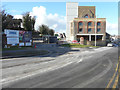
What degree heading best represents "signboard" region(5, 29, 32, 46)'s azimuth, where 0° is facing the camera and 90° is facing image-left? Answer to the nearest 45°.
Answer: approximately 0°
